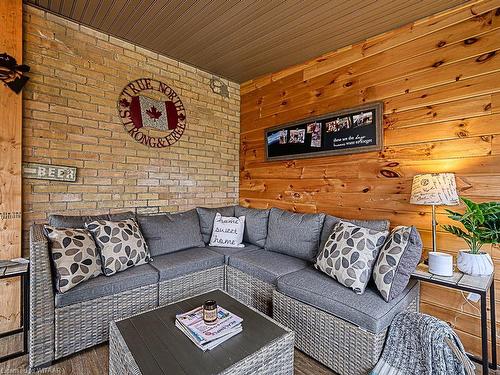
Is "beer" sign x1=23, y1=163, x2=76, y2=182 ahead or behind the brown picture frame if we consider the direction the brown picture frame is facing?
ahead

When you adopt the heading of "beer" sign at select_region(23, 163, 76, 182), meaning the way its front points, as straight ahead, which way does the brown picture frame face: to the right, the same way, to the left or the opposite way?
to the right

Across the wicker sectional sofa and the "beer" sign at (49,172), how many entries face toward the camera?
2

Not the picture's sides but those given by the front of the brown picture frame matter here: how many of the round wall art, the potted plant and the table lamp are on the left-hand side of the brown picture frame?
2

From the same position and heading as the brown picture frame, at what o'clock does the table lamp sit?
The table lamp is roughly at 9 o'clock from the brown picture frame.

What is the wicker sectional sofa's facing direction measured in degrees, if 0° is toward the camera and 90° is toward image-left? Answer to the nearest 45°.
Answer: approximately 0°

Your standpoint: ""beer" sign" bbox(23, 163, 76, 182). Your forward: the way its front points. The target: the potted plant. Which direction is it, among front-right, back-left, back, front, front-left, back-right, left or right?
front-left

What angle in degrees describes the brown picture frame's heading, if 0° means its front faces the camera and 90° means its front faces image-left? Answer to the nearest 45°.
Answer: approximately 45°

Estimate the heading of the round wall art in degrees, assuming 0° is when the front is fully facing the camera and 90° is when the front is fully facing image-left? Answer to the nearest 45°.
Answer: approximately 315°

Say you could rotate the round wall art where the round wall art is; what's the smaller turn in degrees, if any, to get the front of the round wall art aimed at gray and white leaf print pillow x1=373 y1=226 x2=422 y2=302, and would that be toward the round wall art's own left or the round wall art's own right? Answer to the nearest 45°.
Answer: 0° — it already faces it

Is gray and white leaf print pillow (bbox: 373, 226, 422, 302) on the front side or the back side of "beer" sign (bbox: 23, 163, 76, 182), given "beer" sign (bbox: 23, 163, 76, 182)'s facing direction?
on the front side
